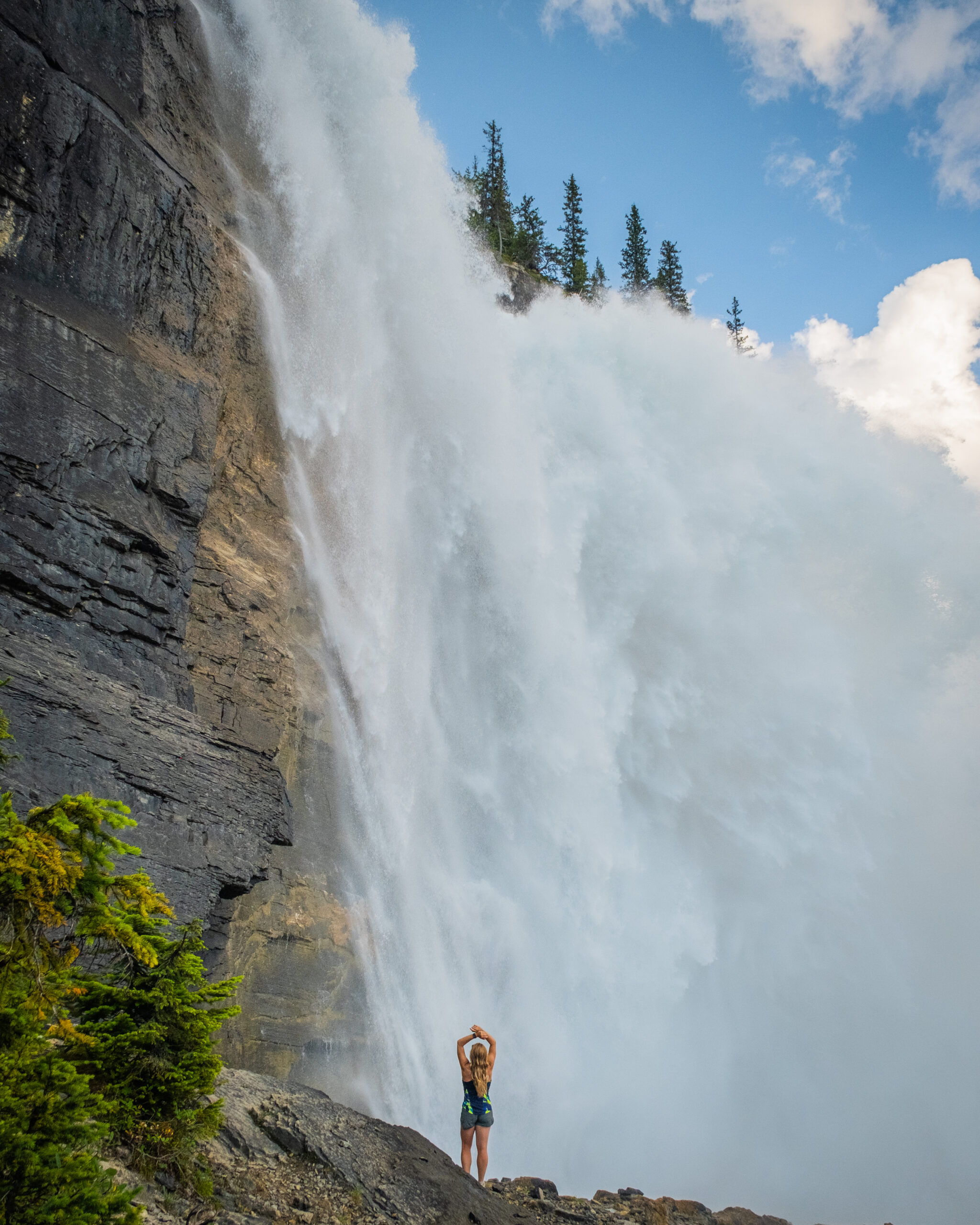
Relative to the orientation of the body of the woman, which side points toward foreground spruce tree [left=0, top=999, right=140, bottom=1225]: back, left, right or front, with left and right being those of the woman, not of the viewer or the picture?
back

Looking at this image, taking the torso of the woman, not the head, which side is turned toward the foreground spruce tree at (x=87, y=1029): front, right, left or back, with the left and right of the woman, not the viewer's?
back

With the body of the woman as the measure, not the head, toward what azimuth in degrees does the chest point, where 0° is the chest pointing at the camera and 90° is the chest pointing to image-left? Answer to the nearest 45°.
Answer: approximately 180°

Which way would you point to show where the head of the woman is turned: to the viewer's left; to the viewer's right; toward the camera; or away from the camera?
away from the camera

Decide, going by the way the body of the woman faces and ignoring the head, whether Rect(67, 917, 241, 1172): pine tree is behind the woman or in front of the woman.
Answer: behind
